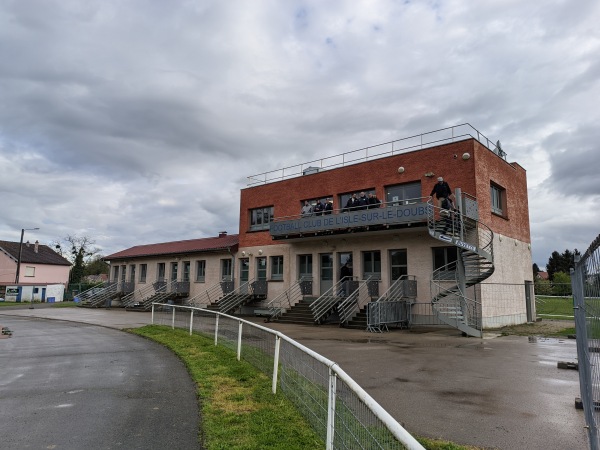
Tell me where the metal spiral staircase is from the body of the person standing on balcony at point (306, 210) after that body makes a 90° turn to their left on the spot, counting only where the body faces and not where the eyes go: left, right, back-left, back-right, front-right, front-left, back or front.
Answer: front

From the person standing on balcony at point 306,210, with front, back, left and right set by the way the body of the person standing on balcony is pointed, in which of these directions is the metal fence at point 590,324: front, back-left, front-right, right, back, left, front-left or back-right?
front-left

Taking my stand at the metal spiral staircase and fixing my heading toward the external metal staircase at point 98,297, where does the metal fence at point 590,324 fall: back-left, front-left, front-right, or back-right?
back-left

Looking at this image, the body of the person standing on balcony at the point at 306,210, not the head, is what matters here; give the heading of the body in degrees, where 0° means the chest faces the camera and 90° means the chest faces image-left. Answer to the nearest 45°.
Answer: approximately 45°

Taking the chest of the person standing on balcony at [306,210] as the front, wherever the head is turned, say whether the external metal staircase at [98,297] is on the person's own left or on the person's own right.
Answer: on the person's own right
